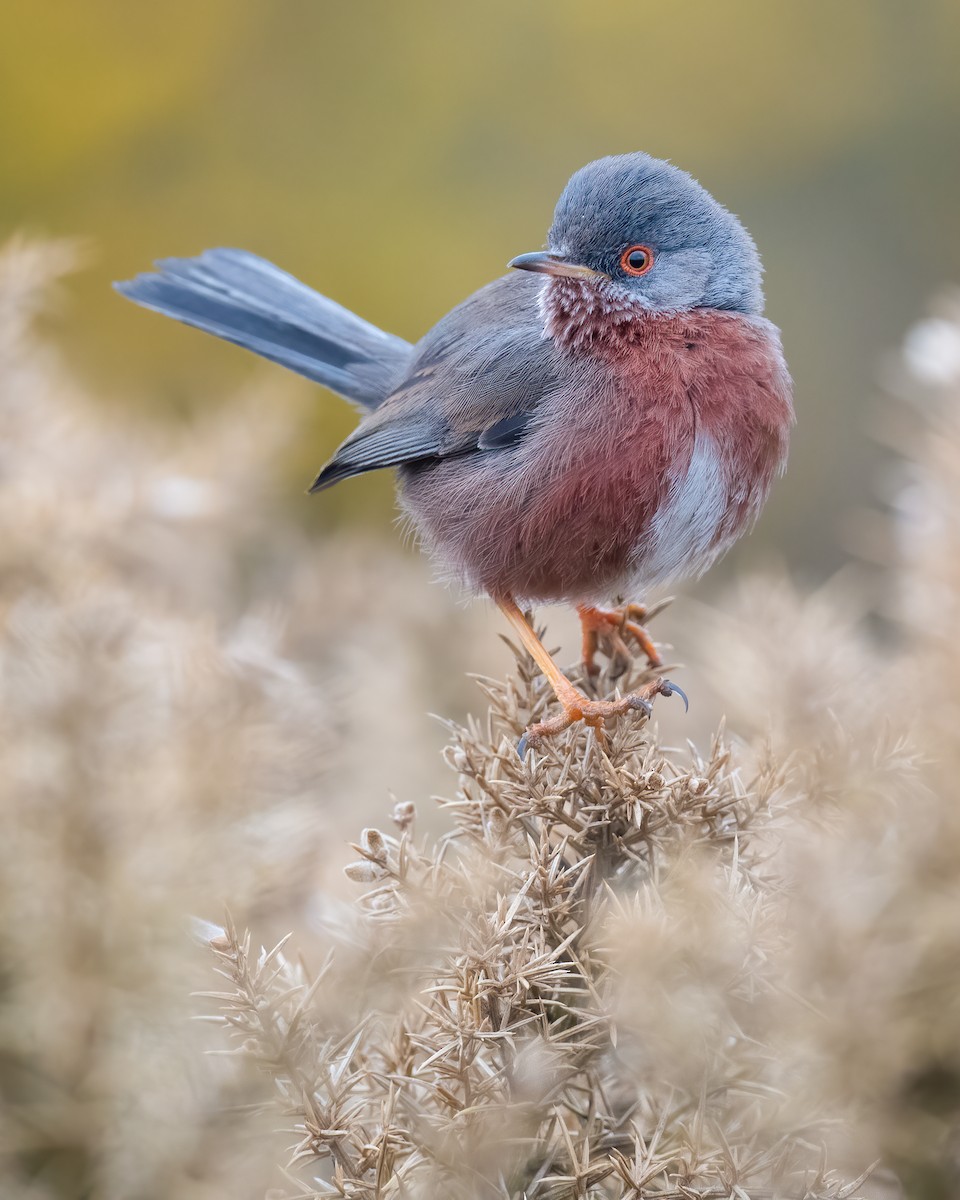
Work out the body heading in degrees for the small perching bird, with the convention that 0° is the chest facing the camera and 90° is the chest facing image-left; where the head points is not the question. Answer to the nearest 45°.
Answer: approximately 315°
